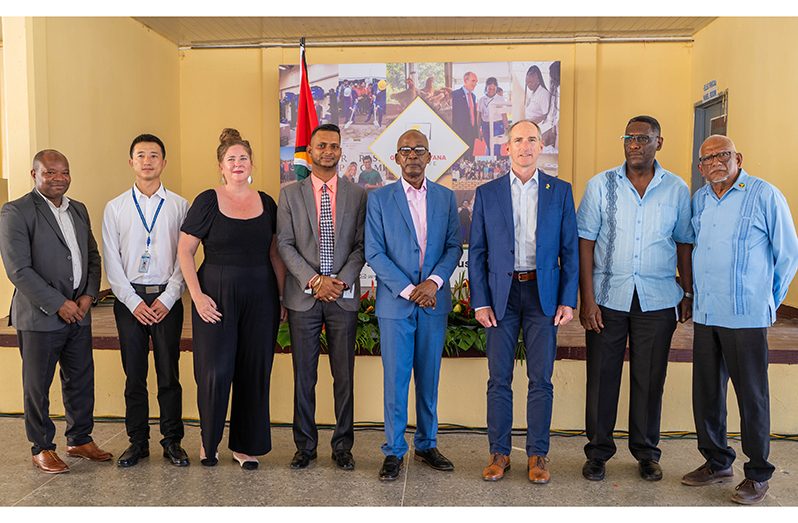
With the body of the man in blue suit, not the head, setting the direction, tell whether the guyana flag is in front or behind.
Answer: behind

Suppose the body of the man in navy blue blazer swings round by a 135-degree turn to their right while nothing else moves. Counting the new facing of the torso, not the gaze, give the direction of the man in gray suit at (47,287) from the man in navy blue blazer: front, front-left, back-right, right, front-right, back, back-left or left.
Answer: front-left

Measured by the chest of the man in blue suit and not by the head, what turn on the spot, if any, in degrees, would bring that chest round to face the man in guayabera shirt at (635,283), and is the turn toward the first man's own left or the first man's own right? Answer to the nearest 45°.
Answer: approximately 90° to the first man's own left

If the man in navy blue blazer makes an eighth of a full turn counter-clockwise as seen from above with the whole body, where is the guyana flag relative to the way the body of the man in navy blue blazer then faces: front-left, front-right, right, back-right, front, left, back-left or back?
back

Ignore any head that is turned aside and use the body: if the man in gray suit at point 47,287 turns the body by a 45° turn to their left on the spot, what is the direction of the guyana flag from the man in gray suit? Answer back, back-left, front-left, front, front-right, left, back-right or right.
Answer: front-left

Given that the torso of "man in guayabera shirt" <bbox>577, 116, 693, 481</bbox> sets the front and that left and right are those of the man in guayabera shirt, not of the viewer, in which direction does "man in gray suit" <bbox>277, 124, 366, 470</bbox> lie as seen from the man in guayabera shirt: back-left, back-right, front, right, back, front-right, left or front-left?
right

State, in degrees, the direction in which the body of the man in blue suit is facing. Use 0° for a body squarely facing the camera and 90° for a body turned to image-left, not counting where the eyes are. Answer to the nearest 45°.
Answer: approximately 0°

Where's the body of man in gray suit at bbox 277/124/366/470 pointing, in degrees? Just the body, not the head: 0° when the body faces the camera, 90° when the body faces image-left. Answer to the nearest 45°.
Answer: approximately 0°
